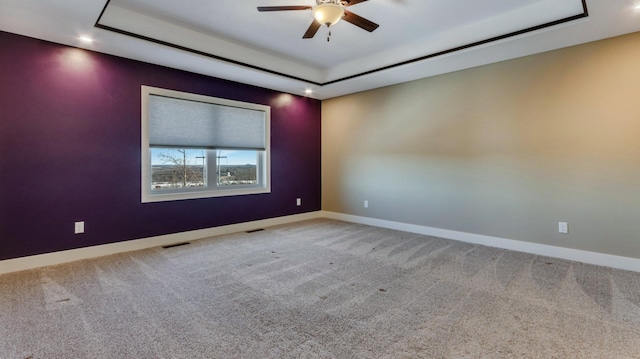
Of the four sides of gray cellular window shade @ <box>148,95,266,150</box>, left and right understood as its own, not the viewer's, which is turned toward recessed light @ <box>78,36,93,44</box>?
right

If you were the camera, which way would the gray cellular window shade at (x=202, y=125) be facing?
facing the viewer and to the right of the viewer
